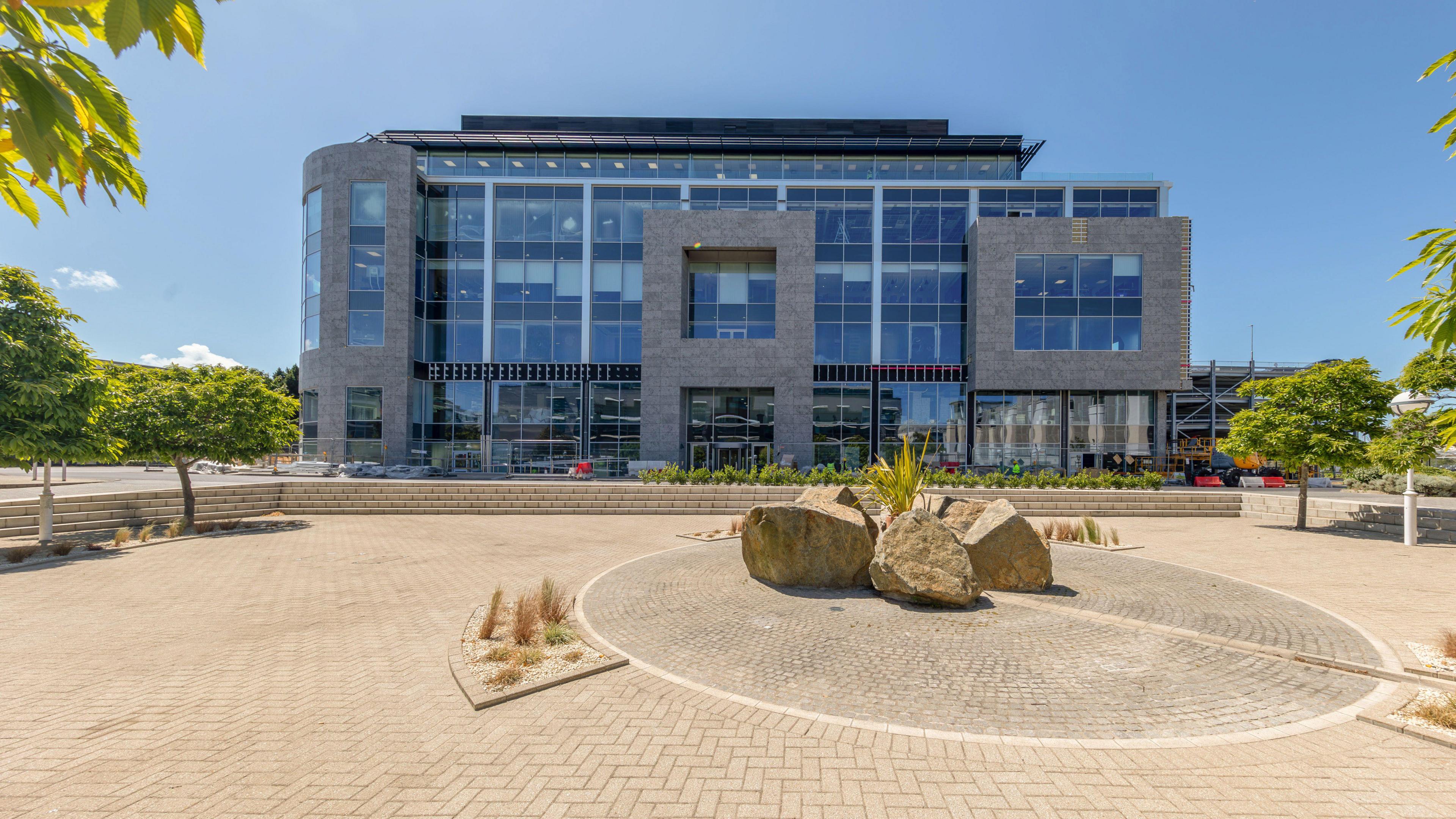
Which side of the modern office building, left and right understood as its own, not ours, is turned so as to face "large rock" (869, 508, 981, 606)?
front

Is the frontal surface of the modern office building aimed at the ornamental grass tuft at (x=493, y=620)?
yes

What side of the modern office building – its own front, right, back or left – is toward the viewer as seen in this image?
front

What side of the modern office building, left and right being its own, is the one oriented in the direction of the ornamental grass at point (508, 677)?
front

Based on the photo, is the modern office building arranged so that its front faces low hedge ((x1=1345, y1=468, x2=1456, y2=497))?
no

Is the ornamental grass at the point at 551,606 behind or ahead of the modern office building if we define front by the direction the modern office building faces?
ahead

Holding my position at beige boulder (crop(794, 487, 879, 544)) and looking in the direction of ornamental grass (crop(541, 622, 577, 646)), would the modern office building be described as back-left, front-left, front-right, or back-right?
back-right

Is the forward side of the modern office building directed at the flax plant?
yes

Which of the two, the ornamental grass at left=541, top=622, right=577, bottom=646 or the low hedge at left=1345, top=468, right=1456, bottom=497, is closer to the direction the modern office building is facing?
the ornamental grass

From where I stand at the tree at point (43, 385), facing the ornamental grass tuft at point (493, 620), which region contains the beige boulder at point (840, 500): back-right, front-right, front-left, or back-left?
front-left

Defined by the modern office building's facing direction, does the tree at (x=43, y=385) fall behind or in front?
in front

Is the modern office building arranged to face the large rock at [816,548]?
yes

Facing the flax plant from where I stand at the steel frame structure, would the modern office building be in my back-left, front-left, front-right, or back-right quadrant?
front-right

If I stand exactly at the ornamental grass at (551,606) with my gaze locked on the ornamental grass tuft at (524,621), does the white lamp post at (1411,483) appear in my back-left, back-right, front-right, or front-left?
back-left

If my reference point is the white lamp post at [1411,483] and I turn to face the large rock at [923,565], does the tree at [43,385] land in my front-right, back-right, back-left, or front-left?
front-right

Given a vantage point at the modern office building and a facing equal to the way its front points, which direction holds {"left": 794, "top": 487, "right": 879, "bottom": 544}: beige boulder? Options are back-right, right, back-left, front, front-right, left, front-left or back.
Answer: front

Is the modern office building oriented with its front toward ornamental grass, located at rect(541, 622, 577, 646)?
yes

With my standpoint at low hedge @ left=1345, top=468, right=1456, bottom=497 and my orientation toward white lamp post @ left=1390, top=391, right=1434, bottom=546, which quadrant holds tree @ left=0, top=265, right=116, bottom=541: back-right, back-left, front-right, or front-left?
front-right
